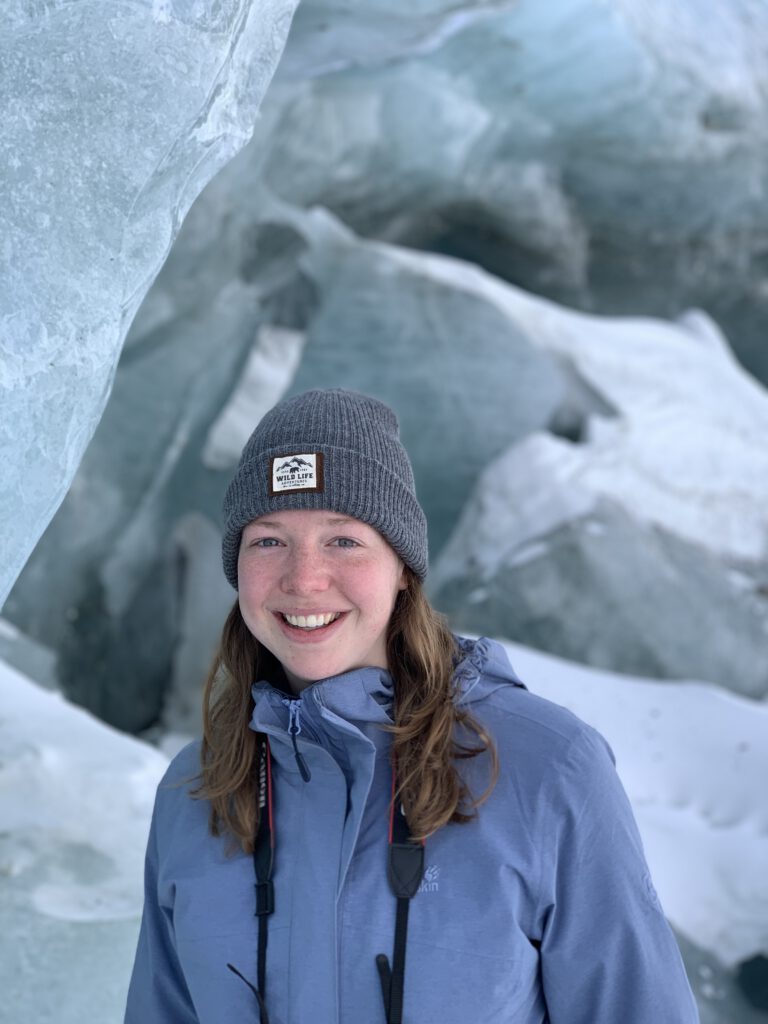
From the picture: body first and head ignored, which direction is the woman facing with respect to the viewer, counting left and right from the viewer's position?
facing the viewer and to the left of the viewer
